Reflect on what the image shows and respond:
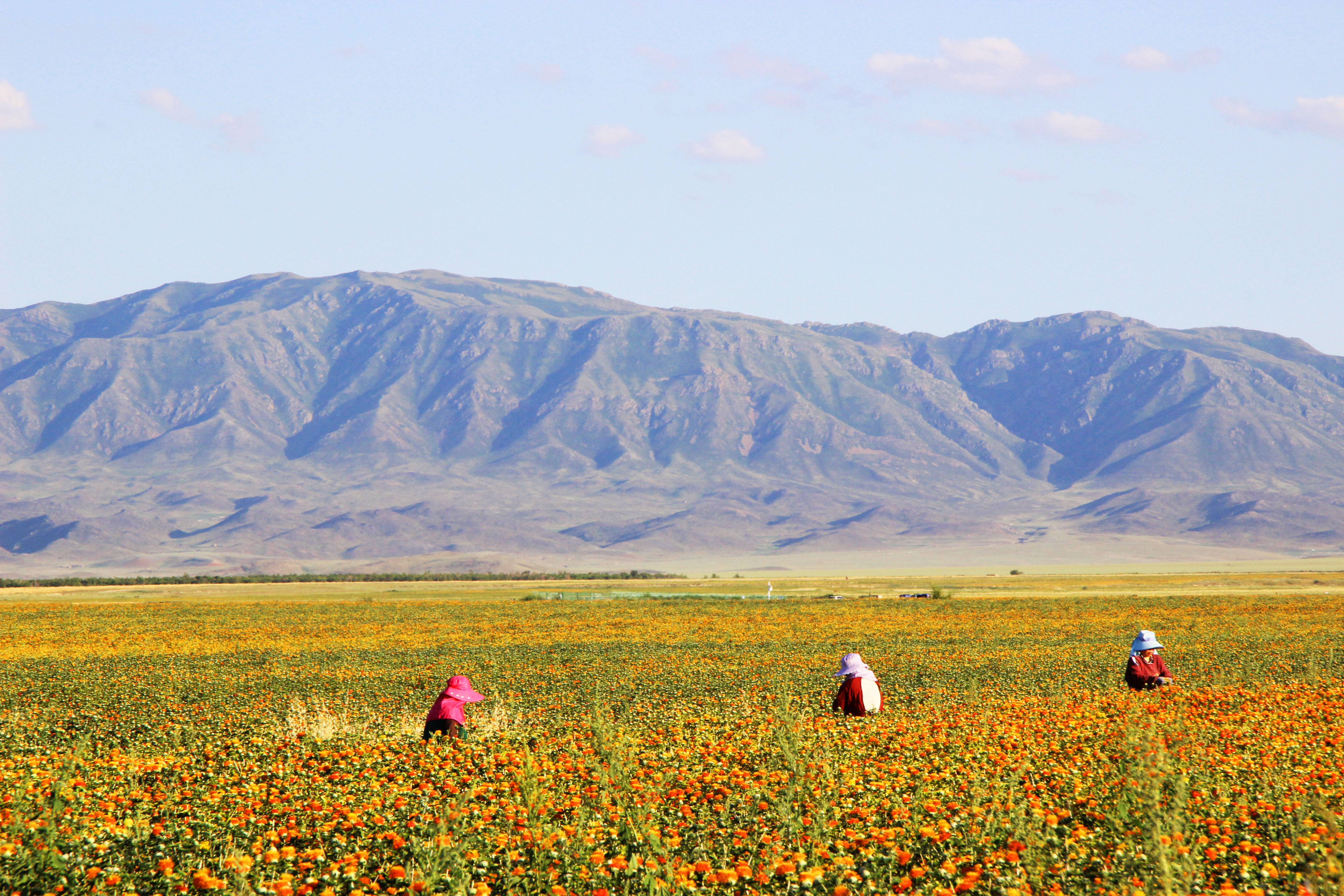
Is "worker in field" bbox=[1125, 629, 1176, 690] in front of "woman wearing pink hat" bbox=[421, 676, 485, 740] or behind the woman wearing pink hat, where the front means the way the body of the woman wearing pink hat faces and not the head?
in front

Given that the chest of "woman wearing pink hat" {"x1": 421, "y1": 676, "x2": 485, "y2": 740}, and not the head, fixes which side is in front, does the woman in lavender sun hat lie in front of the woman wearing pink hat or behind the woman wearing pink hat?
in front

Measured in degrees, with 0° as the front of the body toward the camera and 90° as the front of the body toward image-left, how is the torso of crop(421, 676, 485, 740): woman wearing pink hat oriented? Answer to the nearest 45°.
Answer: approximately 270°
